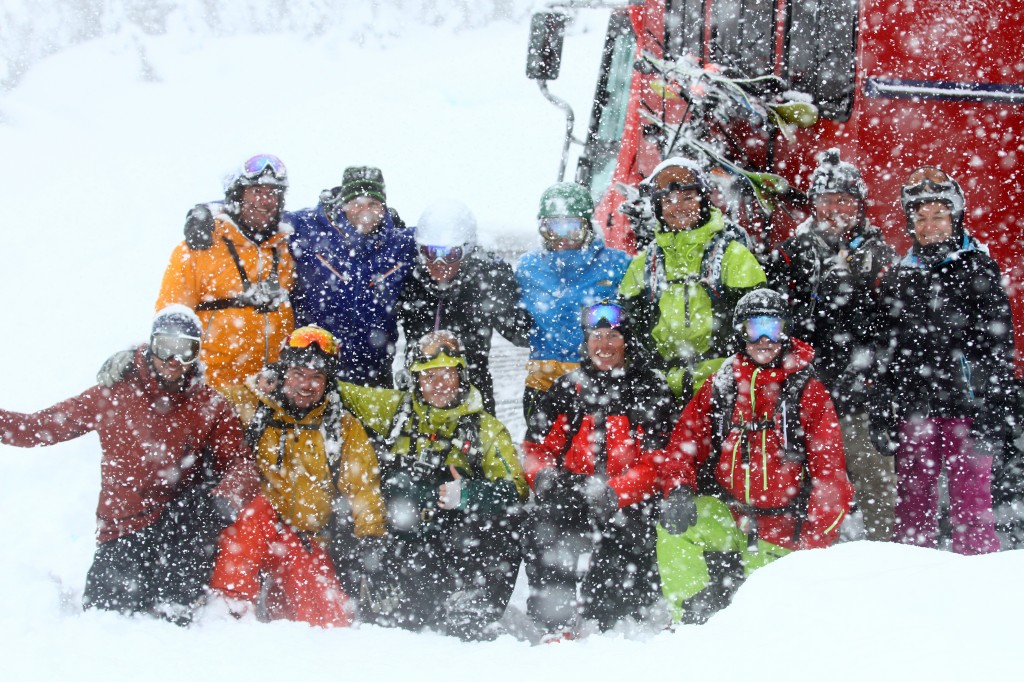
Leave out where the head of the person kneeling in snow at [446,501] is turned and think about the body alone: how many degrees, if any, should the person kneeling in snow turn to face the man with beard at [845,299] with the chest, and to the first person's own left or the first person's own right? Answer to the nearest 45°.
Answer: approximately 90° to the first person's own left

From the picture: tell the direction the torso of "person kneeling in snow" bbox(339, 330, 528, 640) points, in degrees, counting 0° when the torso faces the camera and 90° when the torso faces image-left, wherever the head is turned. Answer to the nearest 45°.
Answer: approximately 0°

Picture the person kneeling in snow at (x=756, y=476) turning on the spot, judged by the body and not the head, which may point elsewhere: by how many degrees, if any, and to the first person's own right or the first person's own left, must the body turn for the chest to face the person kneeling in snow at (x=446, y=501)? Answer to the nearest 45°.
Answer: approximately 90° to the first person's own right

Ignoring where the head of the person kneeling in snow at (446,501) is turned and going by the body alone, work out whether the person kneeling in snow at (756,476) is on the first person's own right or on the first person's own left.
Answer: on the first person's own left

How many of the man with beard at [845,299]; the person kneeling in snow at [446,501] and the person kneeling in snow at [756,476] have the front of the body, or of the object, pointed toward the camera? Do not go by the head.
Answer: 3
